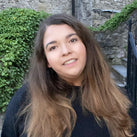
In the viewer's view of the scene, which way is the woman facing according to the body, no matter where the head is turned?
toward the camera
